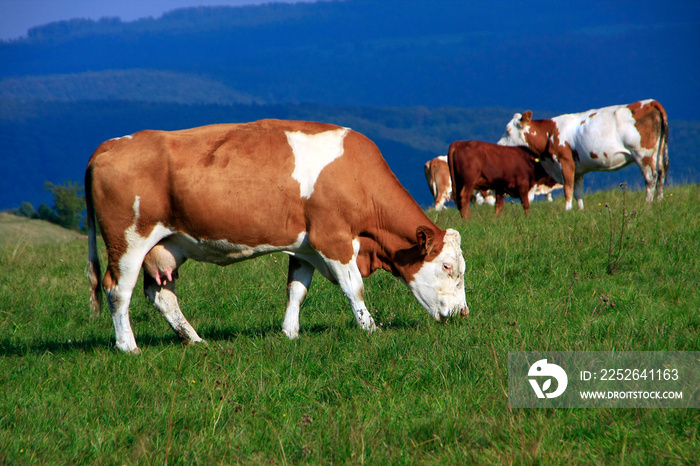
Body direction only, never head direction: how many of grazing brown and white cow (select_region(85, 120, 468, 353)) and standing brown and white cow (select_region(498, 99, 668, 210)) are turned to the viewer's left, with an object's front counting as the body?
1

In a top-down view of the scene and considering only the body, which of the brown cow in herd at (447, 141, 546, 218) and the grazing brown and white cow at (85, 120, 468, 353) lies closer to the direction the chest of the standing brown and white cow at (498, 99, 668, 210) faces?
the brown cow in herd

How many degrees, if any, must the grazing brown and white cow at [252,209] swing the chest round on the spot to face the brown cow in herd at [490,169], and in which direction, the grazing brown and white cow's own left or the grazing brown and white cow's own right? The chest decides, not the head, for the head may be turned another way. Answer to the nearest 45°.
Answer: approximately 45° to the grazing brown and white cow's own left

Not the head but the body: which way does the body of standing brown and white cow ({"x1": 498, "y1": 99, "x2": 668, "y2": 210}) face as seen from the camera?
to the viewer's left

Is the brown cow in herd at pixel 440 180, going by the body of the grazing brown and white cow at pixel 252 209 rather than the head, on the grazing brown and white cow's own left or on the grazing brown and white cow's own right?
on the grazing brown and white cow's own left

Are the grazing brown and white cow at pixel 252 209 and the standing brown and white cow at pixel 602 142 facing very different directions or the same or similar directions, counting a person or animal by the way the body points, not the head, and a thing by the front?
very different directions

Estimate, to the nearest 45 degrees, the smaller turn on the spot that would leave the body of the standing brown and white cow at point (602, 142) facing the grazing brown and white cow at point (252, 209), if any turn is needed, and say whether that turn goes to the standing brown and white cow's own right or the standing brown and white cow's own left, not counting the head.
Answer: approximately 90° to the standing brown and white cow's own left

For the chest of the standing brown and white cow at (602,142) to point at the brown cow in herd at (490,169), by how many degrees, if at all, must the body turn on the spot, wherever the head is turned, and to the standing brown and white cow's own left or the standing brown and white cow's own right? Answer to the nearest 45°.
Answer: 0° — it already faces it

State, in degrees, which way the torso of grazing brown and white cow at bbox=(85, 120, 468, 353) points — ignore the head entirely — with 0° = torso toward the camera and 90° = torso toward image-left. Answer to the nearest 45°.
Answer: approximately 270°

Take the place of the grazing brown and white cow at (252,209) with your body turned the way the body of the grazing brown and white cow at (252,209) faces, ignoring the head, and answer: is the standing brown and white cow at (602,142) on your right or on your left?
on your left
